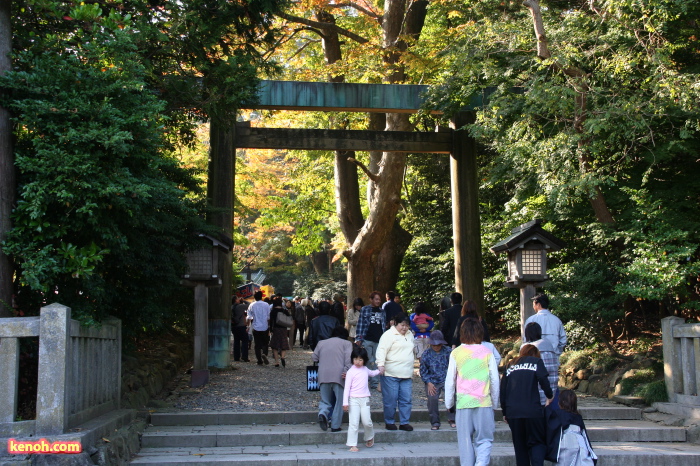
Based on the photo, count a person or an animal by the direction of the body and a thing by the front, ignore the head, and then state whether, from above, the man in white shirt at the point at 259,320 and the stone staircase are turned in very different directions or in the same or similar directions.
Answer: very different directions

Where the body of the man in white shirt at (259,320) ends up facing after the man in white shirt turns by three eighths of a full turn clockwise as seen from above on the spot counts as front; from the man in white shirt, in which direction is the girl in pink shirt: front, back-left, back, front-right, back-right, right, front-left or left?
front-right

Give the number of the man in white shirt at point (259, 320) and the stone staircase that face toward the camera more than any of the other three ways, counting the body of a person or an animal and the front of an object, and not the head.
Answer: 1

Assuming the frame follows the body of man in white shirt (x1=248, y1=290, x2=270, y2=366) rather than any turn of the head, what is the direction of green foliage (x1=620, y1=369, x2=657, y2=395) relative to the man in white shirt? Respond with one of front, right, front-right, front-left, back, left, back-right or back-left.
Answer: back-right

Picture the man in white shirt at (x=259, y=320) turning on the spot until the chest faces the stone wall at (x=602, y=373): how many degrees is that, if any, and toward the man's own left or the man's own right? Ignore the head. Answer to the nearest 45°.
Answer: approximately 135° to the man's own right

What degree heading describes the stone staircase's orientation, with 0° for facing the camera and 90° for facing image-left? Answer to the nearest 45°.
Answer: approximately 0°

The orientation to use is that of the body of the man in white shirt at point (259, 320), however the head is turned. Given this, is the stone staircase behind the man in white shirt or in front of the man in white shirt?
behind

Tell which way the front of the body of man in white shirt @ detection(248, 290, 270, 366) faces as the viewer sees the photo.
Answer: away from the camera

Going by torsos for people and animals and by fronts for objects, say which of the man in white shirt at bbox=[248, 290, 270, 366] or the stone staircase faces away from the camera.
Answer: the man in white shirt

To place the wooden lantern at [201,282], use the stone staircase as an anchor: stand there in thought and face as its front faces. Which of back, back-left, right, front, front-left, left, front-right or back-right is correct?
back-right

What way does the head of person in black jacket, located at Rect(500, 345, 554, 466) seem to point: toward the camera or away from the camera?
away from the camera
